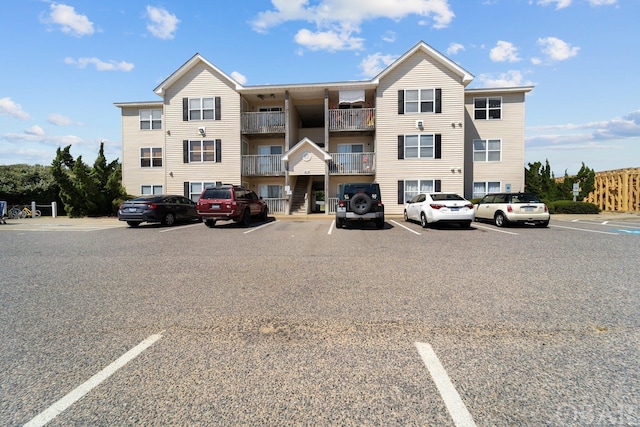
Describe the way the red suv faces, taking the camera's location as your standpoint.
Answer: facing away from the viewer and to the right of the viewer

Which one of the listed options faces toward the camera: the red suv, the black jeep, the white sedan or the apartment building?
the apartment building

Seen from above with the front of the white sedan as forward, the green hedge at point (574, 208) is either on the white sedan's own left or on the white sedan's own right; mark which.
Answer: on the white sedan's own right

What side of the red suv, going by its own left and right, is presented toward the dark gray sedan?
left

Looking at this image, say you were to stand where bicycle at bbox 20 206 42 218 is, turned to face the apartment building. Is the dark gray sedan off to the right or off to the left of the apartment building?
right

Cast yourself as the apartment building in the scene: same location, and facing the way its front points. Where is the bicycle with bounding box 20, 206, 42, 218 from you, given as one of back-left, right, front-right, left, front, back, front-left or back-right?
right

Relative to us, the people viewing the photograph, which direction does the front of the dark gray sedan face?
facing away from the viewer and to the right of the viewer

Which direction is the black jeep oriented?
away from the camera

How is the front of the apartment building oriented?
toward the camera

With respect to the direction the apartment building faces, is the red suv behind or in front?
in front

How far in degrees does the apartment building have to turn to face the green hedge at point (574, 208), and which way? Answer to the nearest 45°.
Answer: approximately 90° to its left

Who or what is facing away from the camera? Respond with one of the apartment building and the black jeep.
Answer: the black jeep

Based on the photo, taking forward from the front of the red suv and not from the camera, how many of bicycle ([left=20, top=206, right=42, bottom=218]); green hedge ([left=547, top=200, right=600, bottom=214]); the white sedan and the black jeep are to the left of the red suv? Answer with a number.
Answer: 1

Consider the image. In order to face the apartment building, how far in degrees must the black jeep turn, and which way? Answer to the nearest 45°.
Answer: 0° — it already faces it

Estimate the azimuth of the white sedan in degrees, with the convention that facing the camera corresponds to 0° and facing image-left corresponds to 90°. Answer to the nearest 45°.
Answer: approximately 135°

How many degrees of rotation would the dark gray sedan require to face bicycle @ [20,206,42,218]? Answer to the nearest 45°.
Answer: approximately 90° to its left

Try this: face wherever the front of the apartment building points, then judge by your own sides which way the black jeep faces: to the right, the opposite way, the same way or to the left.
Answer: the opposite way

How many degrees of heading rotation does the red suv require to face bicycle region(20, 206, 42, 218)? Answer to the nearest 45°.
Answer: approximately 90° to its left

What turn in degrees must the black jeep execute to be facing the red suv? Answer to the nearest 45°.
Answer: approximately 90° to its left

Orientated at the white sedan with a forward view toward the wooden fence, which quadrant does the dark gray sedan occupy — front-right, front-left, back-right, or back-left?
back-left
